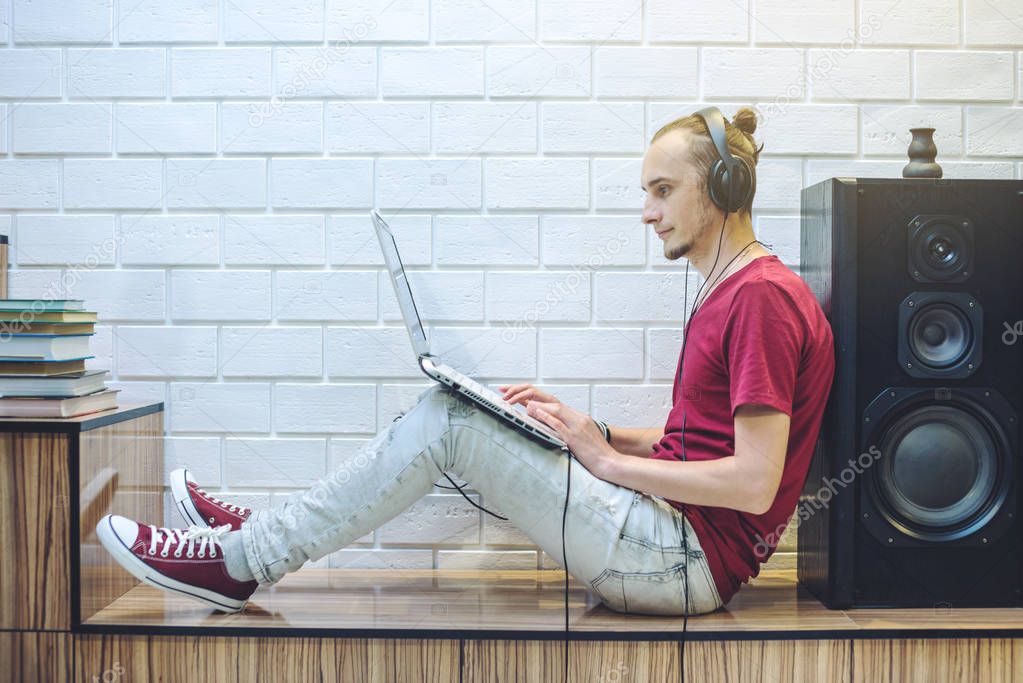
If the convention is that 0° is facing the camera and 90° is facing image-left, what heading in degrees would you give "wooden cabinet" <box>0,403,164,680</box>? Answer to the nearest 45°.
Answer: approximately 0°

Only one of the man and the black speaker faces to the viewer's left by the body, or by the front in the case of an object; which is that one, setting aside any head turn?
the man

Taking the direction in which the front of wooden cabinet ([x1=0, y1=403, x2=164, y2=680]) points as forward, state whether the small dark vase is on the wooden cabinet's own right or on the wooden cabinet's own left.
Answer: on the wooden cabinet's own left

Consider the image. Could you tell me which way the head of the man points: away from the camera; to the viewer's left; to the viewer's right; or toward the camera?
to the viewer's left

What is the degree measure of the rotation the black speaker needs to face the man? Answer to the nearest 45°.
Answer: approximately 45° to its right

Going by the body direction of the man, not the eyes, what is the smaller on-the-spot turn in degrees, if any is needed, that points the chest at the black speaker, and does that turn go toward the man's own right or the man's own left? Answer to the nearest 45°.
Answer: approximately 180°

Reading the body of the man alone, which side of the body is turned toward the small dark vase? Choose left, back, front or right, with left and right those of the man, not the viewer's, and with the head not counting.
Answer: back

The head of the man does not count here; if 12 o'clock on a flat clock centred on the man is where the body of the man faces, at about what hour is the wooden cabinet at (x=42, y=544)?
The wooden cabinet is roughly at 12 o'clock from the man.

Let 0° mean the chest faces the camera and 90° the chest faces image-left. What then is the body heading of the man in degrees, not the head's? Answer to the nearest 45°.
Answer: approximately 90°
